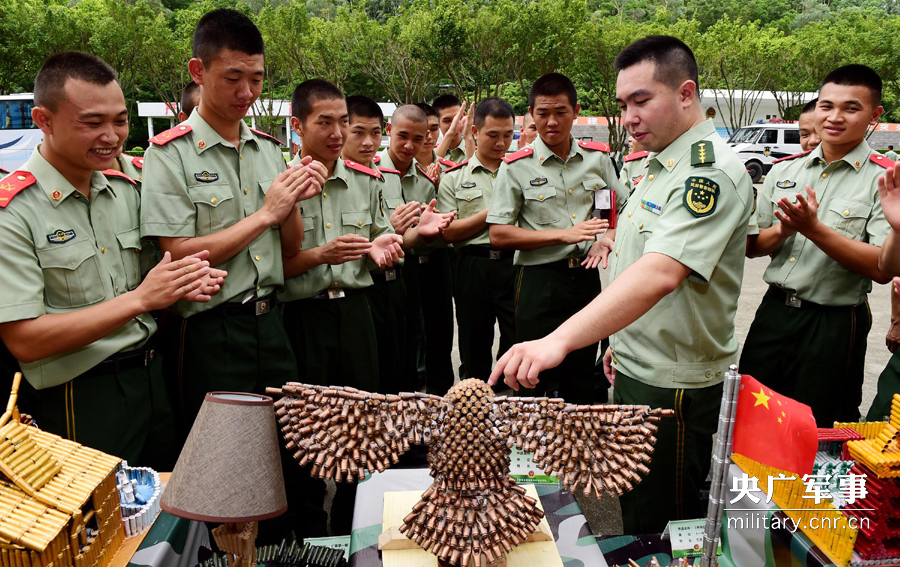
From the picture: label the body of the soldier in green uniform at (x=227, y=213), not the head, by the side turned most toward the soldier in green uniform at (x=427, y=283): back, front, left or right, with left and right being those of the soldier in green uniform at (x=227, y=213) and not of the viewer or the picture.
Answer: left

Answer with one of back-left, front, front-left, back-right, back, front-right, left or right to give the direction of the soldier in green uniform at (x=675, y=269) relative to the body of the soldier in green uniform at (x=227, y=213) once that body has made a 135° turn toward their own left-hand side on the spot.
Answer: back-right

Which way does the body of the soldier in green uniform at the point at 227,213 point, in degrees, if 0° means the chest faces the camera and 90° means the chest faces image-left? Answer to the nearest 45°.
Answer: approximately 315°

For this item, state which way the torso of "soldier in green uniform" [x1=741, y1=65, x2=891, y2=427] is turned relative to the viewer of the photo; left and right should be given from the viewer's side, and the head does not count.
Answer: facing the viewer and to the left of the viewer

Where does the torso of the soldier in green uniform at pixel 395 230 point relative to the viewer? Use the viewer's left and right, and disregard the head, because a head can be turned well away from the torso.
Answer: facing the viewer and to the right of the viewer

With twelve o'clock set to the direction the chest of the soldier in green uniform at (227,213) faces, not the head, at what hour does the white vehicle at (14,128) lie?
The white vehicle is roughly at 7 o'clock from the soldier in green uniform.
